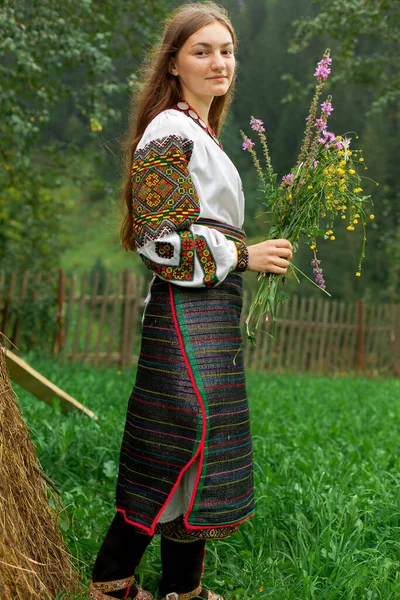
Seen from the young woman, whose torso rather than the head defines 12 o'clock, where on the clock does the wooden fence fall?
The wooden fence is roughly at 9 o'clock from the young woman.

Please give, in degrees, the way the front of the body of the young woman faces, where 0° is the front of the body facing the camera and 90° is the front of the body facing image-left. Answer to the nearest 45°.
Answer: approximately 270°
